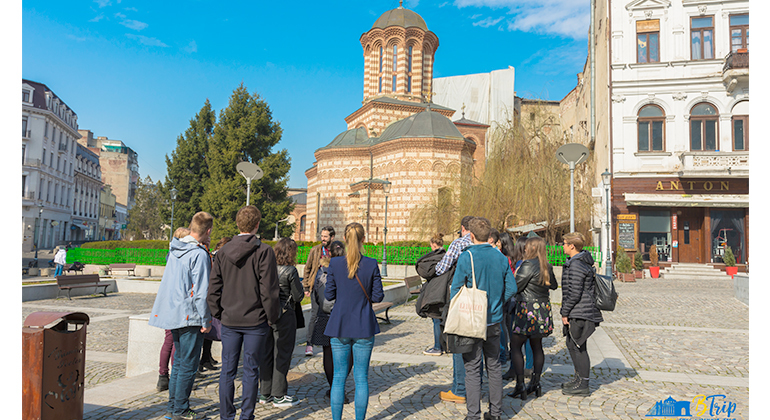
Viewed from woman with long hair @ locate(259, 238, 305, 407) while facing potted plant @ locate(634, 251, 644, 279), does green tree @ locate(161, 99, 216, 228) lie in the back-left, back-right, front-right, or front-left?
front-left

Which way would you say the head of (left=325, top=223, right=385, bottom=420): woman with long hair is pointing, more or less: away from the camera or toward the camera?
away from the camera

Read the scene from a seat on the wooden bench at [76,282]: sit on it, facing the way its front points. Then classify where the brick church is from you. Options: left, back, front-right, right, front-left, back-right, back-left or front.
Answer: left

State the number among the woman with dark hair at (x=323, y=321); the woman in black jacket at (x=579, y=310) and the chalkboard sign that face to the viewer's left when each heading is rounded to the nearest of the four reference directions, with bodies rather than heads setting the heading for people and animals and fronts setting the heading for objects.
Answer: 1

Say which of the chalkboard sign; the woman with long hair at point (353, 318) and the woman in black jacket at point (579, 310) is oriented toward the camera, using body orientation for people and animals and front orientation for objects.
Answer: the chalkboard sign

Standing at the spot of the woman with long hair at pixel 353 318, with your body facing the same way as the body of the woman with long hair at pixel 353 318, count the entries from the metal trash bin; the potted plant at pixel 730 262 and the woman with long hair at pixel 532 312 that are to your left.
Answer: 1

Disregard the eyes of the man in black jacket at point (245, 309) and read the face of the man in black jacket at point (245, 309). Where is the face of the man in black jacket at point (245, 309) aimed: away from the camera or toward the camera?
away from the camera

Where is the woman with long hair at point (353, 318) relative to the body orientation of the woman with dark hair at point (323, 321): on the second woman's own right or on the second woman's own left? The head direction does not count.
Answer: on the second woman's own right

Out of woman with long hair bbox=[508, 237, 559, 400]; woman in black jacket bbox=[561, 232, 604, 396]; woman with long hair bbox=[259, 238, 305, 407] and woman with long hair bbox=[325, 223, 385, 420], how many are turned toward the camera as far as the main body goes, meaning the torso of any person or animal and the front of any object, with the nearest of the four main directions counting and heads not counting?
0

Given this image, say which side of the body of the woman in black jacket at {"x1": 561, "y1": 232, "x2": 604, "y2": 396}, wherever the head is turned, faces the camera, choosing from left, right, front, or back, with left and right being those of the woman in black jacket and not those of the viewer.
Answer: left

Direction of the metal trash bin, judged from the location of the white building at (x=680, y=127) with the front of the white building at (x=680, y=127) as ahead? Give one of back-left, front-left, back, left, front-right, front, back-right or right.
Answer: front

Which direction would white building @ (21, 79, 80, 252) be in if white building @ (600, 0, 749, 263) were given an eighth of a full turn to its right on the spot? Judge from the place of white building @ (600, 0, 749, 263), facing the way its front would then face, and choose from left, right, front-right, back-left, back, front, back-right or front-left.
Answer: front-right

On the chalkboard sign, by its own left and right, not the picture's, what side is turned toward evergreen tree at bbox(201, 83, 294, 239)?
right

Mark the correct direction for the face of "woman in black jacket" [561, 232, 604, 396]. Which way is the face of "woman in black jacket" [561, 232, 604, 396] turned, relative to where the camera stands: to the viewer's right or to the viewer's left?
to the viewer's left

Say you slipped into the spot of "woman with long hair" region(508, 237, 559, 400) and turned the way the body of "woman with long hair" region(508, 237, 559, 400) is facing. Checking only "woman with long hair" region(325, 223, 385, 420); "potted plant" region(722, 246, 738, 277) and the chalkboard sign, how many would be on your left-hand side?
1

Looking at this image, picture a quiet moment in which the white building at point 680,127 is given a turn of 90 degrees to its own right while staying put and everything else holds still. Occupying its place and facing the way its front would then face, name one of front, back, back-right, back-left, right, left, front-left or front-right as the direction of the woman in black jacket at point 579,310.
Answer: left

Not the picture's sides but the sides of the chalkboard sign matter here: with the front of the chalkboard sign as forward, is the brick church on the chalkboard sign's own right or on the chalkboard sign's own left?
on the chalkboard sign's own right
